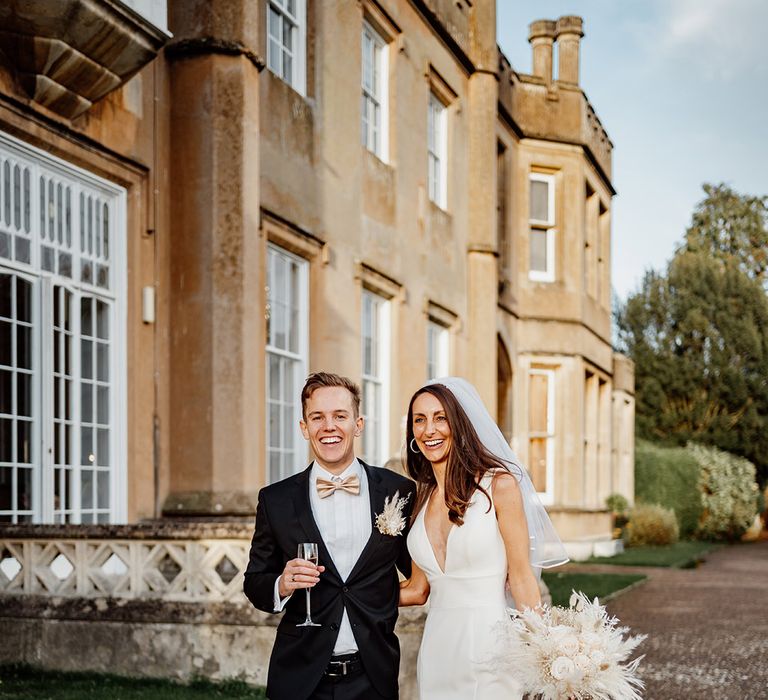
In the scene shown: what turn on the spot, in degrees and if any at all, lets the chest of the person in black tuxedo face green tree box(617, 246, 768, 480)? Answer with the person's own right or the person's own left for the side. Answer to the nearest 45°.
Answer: approximately 180°

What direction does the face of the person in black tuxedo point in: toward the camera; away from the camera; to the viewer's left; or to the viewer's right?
toward the camera

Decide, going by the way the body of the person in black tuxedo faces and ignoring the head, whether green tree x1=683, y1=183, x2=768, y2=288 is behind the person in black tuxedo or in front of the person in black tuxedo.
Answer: behind

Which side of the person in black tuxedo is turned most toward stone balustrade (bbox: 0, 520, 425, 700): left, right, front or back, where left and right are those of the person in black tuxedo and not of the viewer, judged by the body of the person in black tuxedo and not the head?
back

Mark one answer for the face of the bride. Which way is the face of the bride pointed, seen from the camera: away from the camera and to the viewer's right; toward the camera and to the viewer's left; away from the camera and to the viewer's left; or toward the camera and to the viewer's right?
toward the camera and to the viewer's left

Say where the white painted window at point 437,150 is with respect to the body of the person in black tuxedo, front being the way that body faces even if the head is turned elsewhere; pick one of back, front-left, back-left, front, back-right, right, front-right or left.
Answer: back

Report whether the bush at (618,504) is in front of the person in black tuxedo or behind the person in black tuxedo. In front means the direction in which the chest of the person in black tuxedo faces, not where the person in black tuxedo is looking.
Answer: behind

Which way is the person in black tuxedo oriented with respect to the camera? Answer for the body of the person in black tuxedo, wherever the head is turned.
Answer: toward the camera

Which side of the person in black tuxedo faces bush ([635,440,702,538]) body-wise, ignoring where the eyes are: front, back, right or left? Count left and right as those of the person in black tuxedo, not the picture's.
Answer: back

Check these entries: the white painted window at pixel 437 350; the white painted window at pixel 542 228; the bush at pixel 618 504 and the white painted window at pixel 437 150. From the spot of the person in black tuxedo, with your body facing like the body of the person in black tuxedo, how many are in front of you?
0

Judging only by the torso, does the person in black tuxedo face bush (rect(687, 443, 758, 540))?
no

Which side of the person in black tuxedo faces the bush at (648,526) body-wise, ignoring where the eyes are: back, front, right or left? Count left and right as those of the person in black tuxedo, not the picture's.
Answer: back

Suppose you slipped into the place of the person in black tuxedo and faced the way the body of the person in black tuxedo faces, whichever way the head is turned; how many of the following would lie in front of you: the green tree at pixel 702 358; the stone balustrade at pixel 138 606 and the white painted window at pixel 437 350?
0
